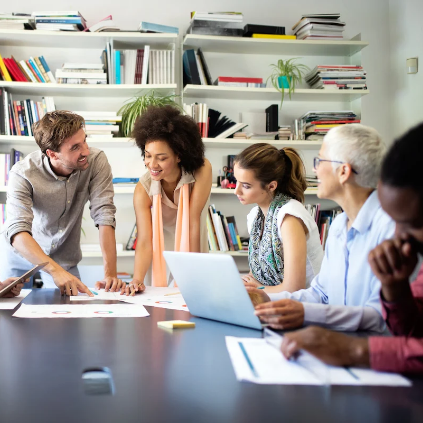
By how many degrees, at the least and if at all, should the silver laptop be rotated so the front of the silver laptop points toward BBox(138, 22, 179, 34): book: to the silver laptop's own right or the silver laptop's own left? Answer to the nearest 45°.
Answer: approximately 45° to the silver laptop's own left

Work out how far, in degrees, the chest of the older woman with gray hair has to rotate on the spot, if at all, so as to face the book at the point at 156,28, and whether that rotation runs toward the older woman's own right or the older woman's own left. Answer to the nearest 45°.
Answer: approximately 90° to the older woman's own right

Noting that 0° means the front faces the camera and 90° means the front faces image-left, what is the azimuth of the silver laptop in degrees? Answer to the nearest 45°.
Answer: approximately 225°

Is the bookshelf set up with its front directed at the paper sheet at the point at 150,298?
yes

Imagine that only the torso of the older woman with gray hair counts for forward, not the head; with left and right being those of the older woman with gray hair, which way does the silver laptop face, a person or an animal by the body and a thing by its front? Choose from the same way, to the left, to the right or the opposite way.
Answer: the opposite way

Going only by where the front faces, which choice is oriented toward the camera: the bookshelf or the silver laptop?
the bookshelf

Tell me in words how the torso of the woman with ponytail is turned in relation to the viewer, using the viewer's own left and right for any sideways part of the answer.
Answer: facing the viewer and to the left of the viewer

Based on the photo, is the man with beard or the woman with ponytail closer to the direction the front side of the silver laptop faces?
the woman with ponytail

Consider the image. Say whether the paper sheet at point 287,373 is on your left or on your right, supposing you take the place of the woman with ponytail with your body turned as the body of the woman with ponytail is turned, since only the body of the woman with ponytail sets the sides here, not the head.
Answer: on your left

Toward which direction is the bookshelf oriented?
toward the camera

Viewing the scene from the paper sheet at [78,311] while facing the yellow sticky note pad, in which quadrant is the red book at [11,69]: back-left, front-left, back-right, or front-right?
back-left

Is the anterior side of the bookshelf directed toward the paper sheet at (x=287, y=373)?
yes

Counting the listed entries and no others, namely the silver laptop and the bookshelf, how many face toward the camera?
1

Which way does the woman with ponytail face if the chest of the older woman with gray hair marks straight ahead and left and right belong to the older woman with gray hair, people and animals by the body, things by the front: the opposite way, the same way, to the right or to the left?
the same way
